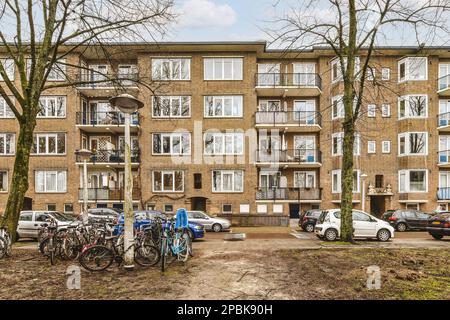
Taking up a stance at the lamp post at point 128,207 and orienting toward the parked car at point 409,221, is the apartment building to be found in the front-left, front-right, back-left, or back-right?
front-left

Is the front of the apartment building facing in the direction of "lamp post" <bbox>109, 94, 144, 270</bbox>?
yes

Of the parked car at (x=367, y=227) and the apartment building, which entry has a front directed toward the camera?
the apartment building

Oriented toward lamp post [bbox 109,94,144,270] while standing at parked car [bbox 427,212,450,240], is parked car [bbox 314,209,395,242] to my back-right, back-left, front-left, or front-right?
front-right

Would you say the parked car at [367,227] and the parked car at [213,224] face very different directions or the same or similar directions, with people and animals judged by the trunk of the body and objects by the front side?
same or similar directions

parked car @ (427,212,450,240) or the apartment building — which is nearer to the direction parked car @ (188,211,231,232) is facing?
the parked car

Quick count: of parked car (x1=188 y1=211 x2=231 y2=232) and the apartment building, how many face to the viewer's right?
1

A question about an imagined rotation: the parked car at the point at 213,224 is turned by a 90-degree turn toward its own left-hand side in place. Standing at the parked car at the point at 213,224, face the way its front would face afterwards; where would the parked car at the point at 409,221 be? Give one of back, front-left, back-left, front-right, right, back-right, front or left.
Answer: right

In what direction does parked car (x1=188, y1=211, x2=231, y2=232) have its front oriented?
to the viewer's right

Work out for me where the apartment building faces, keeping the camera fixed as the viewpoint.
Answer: facing the viewer

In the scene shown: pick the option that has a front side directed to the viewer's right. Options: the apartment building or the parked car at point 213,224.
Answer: the parked car
